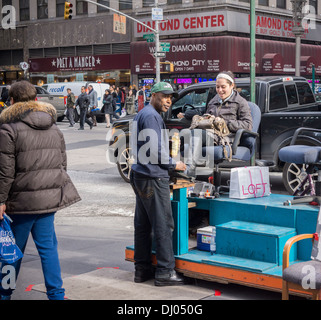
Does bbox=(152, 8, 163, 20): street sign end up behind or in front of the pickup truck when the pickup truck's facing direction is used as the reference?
in front

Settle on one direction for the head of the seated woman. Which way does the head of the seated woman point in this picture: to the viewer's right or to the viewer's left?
to the viewer's left

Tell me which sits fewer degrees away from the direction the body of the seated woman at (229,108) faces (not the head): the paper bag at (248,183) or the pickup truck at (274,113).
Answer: the paper bag

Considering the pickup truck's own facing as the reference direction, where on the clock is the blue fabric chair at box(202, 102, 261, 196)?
The blue fabric chair is roughly at 8 o'clock from the pickup truck.

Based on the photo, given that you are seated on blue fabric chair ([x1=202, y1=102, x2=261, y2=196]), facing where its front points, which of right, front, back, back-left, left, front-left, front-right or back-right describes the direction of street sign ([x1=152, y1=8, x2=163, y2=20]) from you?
back-right

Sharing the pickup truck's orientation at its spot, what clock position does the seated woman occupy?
The seated woman is roughly at 8 o'clock from the pickup truck.

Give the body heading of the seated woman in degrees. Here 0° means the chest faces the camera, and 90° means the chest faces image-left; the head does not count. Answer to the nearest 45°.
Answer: approximately 45°

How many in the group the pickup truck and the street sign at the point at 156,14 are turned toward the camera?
1

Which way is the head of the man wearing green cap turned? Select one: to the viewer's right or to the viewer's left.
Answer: to the viewer's right

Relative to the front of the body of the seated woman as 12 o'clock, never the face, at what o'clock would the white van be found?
The white van is roughly at 4 o'clock from the seated woman.

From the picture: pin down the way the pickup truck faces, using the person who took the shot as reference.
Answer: facing away from the viewer and to the left of the viewer

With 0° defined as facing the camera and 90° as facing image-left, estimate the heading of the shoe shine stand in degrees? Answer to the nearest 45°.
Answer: approximately 45°
